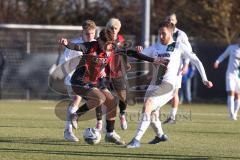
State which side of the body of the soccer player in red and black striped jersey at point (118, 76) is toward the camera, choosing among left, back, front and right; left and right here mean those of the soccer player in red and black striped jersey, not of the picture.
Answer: front

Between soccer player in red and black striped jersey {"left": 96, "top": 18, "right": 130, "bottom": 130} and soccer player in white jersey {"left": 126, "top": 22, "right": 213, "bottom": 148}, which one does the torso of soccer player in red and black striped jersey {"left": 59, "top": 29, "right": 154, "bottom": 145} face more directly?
the soccer player in white jersey

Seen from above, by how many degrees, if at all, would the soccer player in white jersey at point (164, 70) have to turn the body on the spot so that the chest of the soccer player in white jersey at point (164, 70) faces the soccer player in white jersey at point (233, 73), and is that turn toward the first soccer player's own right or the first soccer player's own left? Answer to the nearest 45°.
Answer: approximately 135° to the first soccer player's own right

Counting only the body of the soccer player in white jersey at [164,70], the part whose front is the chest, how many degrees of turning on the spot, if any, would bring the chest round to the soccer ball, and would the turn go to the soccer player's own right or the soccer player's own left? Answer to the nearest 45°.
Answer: approximately 45° to the soccer player's own right

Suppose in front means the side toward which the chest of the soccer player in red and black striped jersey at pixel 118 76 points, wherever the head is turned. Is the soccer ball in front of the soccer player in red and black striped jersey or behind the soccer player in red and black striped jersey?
in front

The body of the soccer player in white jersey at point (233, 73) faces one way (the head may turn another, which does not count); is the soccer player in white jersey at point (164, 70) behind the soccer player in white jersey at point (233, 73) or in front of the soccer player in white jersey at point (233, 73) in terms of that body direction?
in front

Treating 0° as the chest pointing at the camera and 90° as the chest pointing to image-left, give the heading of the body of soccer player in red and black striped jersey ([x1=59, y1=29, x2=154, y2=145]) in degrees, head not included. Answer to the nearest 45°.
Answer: approximately 315°
